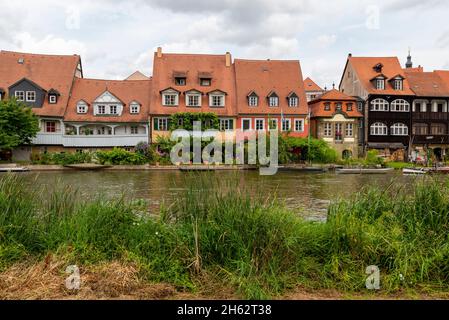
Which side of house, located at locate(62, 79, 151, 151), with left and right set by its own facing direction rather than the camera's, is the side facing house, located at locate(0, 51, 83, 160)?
right

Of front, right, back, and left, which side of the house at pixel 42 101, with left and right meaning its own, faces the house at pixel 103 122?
left

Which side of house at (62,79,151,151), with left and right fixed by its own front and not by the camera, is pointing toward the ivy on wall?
left

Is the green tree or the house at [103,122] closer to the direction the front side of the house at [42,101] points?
the green tree

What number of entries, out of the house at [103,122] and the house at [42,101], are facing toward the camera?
2

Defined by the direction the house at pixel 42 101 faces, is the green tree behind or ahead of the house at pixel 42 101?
ahead

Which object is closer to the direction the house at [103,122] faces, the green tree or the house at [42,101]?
the green tree

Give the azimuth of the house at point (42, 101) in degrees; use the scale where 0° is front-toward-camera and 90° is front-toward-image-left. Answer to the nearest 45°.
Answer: approximately 0°

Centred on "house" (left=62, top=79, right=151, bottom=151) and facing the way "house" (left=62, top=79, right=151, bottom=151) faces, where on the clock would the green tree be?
The green tree is roughly at 2 o'clock from the house.
